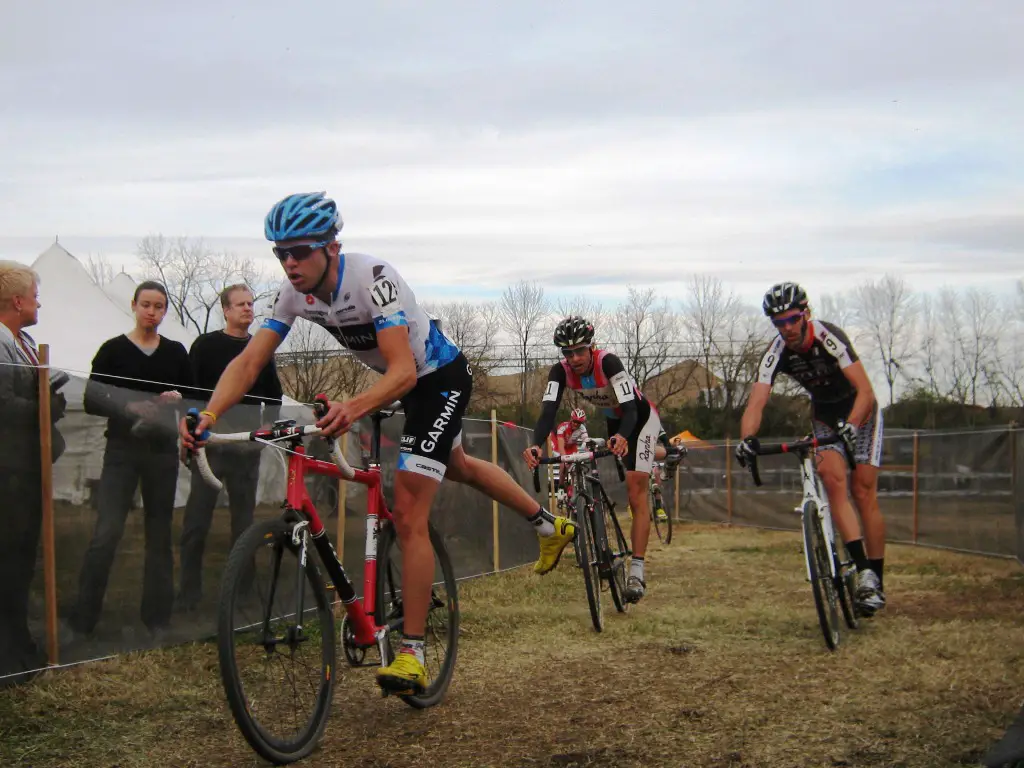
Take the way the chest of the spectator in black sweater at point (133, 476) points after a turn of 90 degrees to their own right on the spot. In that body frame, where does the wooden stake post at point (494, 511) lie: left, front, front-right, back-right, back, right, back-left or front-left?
back-right

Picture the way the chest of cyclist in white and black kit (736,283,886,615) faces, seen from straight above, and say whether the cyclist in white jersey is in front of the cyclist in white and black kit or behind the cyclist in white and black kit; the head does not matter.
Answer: in front

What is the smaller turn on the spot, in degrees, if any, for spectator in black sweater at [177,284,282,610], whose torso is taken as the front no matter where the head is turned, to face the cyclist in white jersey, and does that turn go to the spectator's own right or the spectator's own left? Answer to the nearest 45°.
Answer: approximately 45° to the spectator's own right

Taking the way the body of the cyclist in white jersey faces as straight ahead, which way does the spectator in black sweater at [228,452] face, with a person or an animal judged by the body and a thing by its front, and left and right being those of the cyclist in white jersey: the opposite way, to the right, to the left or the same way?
to the left

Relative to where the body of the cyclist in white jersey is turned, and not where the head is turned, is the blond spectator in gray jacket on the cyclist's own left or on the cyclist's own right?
on the cyclist's own right

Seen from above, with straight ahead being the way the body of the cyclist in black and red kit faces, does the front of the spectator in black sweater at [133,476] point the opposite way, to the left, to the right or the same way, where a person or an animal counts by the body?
to the left

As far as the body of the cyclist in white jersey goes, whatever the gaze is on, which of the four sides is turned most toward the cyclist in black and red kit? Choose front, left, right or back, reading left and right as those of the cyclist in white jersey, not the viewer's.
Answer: back

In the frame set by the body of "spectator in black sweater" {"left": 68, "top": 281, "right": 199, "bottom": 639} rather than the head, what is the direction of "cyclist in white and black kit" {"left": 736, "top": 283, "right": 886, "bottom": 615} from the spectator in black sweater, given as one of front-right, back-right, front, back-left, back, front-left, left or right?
left

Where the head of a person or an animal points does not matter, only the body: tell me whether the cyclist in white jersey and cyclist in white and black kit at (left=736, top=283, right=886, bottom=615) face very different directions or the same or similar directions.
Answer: same or similar directions

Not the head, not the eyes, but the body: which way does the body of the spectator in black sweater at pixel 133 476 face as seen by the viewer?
toward the camera

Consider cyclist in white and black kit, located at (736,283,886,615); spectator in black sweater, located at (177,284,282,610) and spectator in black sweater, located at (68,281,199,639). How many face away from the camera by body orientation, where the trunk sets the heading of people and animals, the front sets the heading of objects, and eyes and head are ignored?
0

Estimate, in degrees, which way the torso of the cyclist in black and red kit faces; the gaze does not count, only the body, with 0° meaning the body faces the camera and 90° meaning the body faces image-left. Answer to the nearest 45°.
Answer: approximately 45°

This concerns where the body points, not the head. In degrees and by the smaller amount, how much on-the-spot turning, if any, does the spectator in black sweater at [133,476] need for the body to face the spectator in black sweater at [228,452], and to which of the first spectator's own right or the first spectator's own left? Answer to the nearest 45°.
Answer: approximately 135° to the first spectator's own left

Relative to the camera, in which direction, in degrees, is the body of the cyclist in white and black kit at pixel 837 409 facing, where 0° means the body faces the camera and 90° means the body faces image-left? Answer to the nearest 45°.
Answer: approximately 45°

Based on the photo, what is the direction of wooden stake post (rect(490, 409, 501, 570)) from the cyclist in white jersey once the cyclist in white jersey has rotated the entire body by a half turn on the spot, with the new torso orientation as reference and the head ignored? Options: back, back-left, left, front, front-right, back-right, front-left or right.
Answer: front-left

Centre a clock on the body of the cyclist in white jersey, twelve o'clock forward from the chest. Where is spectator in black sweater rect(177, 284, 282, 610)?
The spectator in black sweater is roughly at 4 o'clock from the cyclist in white jersey.
